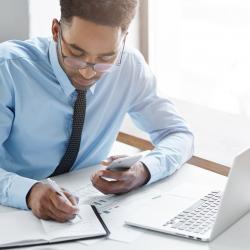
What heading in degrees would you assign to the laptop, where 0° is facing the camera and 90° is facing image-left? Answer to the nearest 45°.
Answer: approximately 135°
